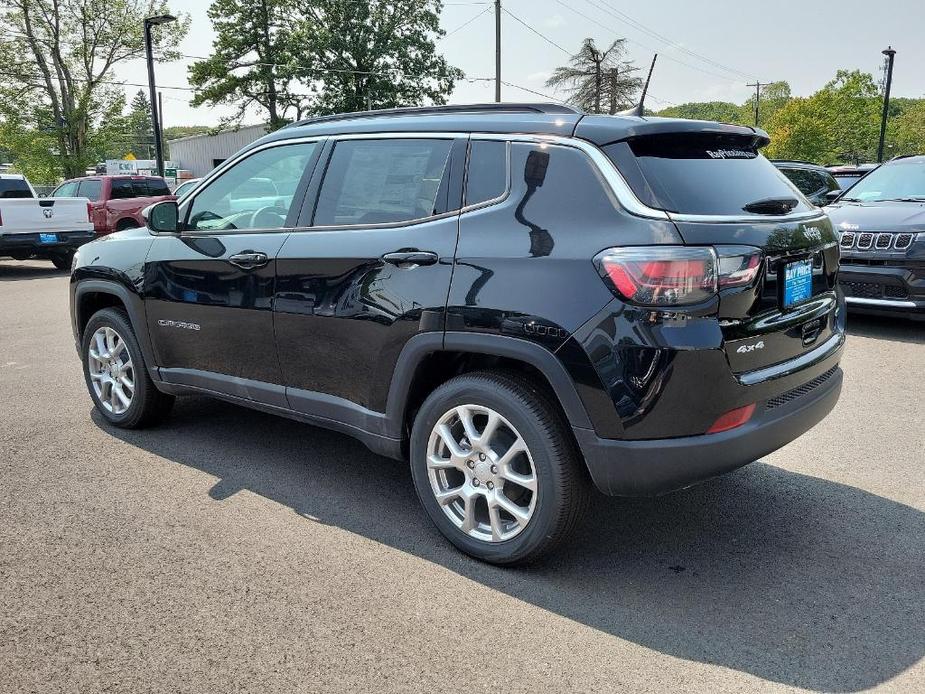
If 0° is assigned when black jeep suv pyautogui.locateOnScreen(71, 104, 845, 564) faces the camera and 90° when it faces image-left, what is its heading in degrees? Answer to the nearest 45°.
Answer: approximately 135°

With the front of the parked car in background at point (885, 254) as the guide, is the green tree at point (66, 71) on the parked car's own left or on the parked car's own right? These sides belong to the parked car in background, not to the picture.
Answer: on the parked car's own right

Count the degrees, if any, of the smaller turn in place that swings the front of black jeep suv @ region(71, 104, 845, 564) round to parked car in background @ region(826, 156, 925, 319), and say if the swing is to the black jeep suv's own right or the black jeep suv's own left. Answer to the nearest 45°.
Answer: approximately 90° to the black jeep suv's own right

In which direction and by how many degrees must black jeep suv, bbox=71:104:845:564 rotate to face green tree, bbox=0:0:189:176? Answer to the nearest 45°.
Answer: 0° — it already faces it

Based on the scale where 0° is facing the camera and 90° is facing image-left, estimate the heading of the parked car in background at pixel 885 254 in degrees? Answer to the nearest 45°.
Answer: approximately 45°

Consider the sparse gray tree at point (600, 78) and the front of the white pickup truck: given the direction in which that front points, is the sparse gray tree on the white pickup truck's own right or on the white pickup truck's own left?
on the white pickup truck's own right

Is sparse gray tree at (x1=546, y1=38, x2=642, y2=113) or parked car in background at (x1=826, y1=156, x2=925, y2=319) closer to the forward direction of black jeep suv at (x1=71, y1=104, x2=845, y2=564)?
the sparse gray tree

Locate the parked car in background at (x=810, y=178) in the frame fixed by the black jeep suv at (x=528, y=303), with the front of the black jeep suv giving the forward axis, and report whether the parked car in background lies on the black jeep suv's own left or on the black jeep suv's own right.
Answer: on the black jeep suv's own right

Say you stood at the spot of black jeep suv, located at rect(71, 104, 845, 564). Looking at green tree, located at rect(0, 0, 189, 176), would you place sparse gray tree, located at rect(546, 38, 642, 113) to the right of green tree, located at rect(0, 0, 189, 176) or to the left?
right

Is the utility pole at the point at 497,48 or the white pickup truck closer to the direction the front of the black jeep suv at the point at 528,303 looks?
the white pickup truck

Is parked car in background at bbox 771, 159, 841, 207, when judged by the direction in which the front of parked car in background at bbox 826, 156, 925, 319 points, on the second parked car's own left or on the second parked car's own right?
on the second parked car's own right
